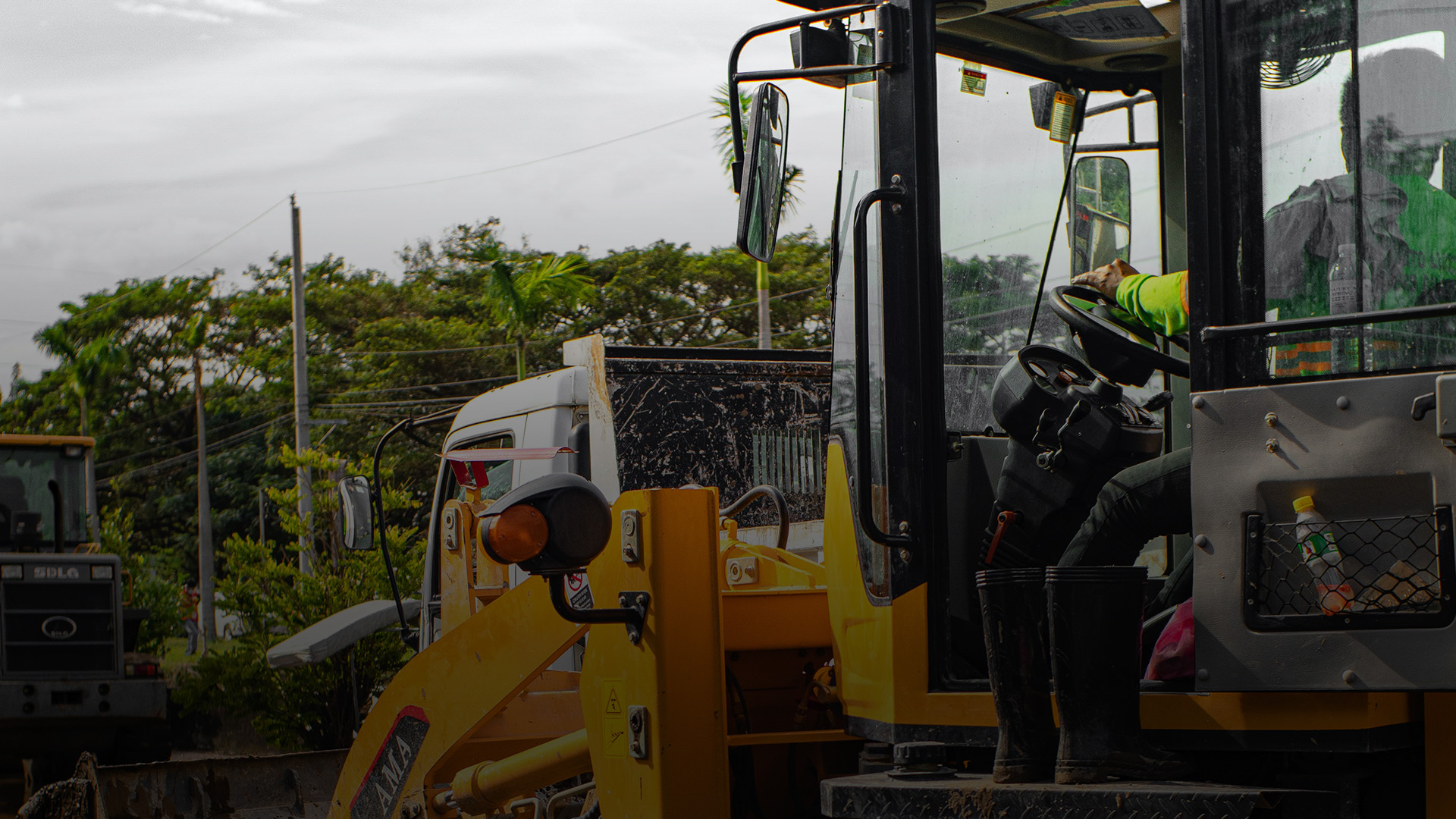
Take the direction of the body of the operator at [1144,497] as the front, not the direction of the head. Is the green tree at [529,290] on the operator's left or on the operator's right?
on the operator's right

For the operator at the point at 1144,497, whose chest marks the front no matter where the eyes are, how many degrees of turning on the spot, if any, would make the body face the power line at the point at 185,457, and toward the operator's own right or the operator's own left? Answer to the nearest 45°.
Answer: approximately 45° to the operator's own right

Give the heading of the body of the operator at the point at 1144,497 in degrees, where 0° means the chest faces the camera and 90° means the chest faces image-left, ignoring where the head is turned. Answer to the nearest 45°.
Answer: approximately 90°

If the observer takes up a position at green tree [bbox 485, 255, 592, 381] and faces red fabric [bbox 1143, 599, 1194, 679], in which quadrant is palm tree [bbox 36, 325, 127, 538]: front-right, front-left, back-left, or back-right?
back-right

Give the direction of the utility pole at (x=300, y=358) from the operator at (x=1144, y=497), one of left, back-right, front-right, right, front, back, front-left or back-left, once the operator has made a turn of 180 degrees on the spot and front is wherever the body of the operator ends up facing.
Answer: back-left

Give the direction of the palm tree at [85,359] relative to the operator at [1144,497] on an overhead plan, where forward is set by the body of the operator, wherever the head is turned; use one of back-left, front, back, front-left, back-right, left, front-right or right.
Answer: front-right

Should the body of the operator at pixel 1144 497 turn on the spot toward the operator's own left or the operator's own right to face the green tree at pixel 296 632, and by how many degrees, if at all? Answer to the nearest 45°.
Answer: approximately 45° to the operator's own right

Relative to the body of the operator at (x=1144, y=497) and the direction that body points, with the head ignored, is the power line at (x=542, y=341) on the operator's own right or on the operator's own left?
on the operator's own right
